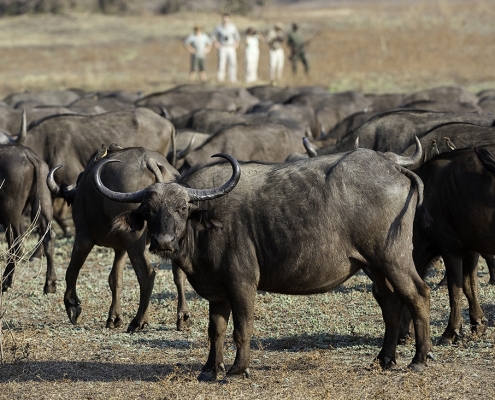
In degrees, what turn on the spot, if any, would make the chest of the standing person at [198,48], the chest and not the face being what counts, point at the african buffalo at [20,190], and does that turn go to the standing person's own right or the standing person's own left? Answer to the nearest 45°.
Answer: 0° — they already face it

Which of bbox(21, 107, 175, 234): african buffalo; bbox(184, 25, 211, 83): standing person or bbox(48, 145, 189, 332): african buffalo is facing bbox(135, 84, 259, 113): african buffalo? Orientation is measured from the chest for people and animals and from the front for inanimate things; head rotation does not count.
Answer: the standing person

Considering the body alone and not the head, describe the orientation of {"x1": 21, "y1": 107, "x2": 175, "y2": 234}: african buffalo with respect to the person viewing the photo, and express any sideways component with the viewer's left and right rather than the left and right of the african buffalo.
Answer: facing to the left of the viewer

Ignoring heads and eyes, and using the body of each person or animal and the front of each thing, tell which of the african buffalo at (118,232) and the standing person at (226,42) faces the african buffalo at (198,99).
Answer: the standing person

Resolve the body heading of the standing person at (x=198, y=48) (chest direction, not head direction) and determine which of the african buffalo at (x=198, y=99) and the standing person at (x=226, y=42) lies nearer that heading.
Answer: the african buffalo

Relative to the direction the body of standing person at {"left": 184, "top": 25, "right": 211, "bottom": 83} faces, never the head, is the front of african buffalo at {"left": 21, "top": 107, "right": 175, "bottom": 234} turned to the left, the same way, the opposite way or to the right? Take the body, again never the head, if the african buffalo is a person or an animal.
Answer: to the right

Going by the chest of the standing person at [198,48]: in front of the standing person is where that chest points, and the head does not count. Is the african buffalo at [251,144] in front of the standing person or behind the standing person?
in front
